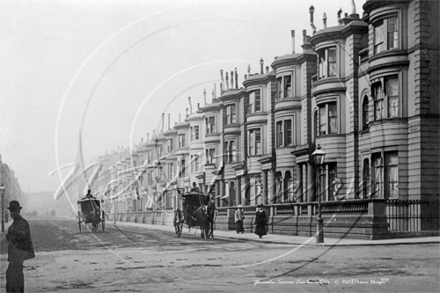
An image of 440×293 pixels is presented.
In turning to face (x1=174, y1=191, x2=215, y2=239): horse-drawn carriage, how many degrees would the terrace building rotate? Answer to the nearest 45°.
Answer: approximately 45° to its right

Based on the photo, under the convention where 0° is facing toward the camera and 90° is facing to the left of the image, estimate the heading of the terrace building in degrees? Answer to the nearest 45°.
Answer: approximately 45°
